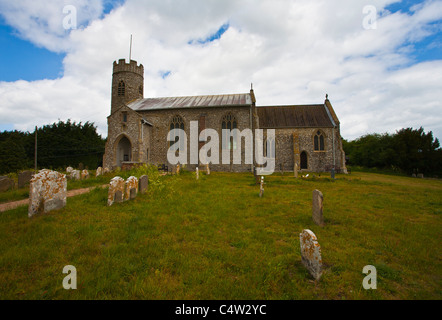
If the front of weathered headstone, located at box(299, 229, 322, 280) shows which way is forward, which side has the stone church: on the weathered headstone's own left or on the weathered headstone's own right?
on the weathered headstone's own right

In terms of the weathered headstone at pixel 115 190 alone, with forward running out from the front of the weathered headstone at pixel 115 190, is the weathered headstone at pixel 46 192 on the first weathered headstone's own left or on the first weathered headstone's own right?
on the first weathered headstone's own right

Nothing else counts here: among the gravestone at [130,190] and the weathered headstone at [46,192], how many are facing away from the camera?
0

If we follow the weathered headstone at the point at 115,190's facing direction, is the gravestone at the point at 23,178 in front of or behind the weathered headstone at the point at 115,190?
behind

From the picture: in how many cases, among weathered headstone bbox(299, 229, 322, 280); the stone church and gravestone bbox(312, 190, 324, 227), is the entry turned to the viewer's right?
0

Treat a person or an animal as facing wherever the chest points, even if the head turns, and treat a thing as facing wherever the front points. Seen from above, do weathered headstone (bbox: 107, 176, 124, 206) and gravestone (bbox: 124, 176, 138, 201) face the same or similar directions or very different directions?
same or similar directions

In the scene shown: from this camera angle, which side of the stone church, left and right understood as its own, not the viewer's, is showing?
front

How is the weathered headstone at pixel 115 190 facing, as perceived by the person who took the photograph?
facing the viewer and to the right of the viewer

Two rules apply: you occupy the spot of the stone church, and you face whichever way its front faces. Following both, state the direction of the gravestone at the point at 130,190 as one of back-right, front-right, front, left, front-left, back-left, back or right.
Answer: front

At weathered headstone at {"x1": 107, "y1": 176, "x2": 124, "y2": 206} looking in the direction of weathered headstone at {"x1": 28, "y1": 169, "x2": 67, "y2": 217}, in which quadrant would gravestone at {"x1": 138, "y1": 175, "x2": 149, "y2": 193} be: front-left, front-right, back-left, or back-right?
back-right

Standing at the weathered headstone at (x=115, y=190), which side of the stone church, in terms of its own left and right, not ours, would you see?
front

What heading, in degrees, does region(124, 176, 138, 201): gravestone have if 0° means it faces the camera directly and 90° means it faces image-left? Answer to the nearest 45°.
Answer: approximately 315°

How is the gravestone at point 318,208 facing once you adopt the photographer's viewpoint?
facing the viewer and to the left of the viewer
